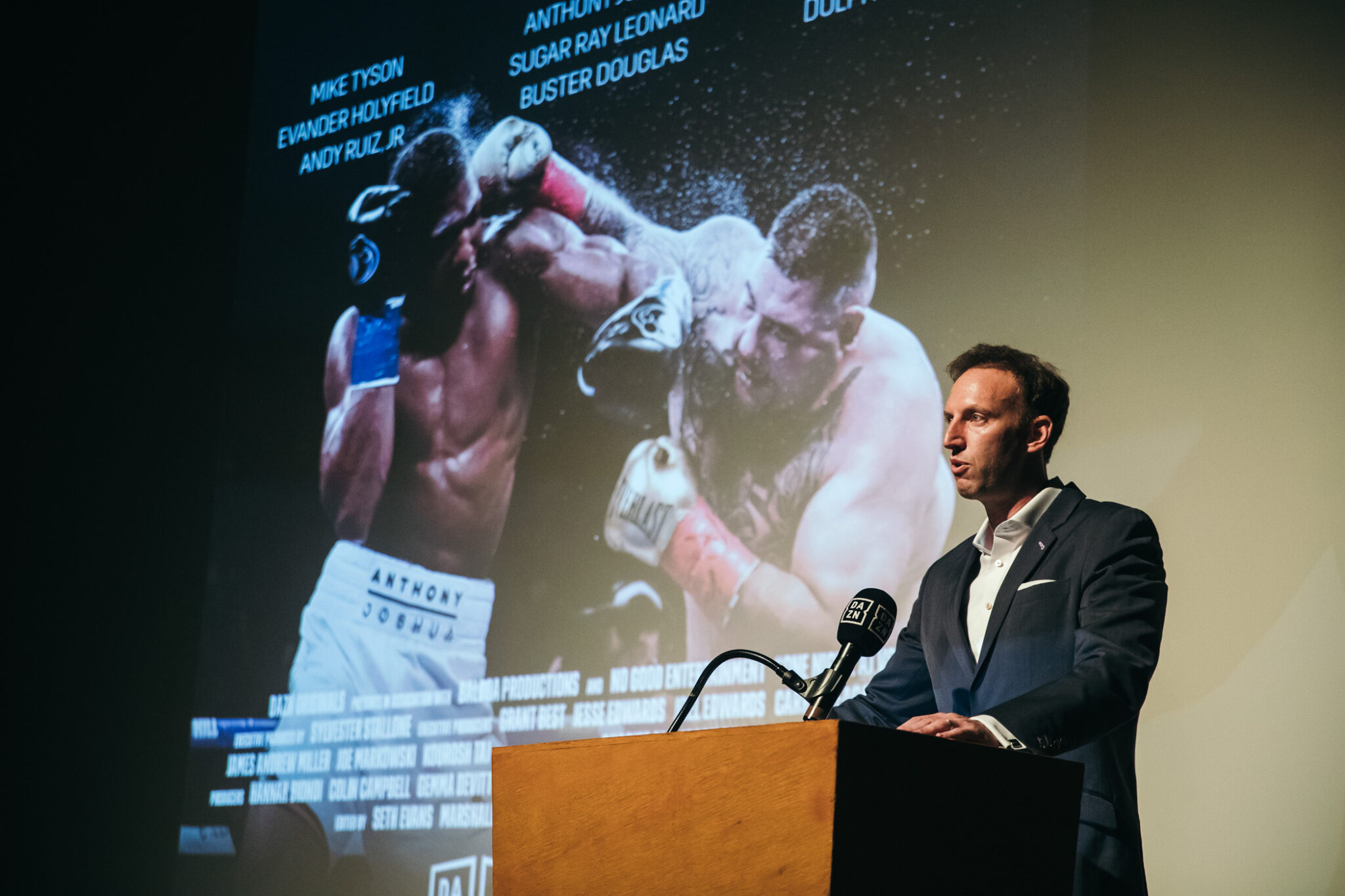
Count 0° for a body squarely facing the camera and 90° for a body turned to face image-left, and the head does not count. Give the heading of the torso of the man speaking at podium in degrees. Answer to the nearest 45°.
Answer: approximately 45°
